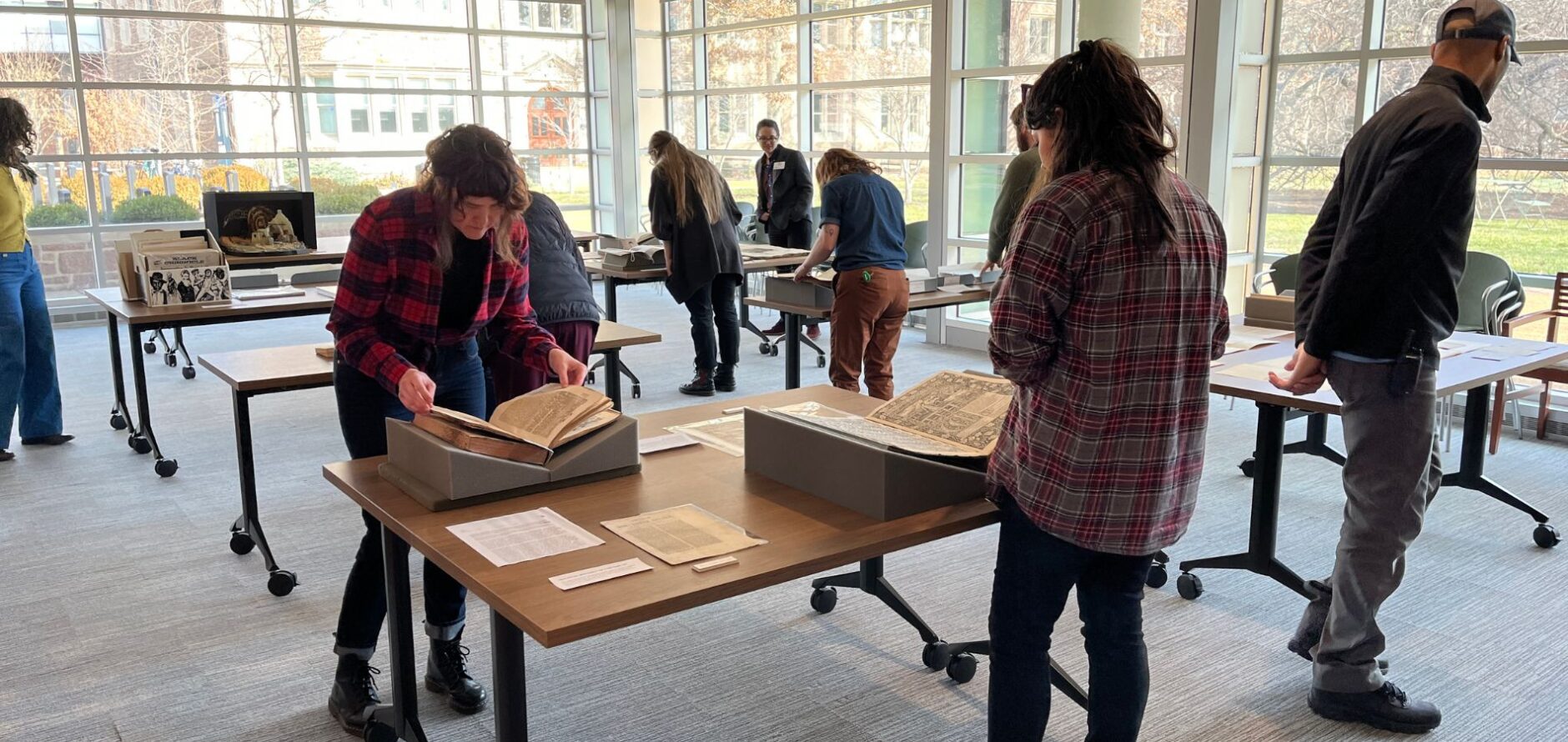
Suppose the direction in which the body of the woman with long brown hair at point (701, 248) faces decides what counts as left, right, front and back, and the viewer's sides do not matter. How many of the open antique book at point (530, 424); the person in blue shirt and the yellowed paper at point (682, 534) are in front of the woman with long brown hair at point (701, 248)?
0

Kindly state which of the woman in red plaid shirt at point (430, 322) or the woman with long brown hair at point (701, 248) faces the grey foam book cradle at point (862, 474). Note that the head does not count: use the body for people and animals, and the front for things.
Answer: the woman in red plaid shirt

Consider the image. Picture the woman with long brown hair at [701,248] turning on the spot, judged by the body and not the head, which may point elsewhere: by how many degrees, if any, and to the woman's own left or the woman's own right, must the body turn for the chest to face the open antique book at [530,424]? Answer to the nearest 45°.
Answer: approximately 135° to the woman's own left

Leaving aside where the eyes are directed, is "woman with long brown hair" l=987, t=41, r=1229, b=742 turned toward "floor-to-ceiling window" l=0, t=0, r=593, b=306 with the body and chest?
yes

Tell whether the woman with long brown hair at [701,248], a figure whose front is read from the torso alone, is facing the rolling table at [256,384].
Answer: no

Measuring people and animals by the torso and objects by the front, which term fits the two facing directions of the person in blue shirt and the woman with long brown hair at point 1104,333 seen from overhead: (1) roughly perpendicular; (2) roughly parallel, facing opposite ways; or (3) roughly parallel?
roughly parallel

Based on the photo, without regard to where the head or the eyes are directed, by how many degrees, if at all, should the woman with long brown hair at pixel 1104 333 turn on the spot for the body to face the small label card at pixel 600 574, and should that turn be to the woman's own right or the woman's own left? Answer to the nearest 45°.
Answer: approximately 90° to the woman's own left

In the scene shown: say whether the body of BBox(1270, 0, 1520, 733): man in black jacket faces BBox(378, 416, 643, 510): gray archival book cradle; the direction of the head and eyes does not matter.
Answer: no

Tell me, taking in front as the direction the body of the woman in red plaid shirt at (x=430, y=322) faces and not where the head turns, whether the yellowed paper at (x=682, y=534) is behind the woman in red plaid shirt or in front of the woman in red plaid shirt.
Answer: in front

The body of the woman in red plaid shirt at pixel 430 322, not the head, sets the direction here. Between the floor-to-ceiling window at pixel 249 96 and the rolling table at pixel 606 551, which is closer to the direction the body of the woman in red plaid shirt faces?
the rolling table

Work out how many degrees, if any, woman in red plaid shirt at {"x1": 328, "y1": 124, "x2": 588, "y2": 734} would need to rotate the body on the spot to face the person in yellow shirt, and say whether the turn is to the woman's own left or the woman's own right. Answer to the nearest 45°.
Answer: approximately 180°

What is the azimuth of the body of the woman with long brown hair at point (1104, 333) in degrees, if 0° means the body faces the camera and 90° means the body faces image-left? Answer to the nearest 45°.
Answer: approximately 135°

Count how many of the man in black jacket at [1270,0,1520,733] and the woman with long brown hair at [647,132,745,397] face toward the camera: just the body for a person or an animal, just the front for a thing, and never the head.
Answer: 0

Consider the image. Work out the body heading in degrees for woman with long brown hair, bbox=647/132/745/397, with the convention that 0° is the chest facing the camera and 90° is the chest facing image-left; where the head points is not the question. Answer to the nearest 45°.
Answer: approximately 135°

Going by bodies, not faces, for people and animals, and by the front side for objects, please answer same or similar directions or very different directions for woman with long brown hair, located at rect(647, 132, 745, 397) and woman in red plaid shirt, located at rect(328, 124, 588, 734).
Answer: very different directions

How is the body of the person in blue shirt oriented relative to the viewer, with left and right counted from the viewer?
facing away from the viewer and to the left of the viewer

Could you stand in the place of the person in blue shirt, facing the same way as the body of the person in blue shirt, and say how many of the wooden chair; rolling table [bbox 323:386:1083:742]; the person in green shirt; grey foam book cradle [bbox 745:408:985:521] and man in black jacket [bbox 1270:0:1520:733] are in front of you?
0

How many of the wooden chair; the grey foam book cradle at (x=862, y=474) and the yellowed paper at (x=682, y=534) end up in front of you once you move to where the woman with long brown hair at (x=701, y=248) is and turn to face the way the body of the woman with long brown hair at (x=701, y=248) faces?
0

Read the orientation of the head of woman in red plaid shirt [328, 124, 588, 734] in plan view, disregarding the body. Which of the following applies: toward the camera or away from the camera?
toward the camera
